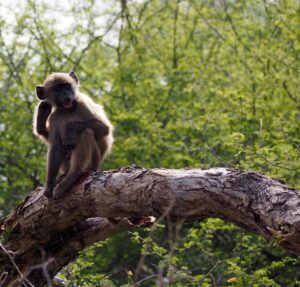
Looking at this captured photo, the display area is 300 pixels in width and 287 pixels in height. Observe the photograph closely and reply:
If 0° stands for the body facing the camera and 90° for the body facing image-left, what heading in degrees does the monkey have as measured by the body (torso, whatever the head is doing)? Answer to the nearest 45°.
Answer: approximately 45°
